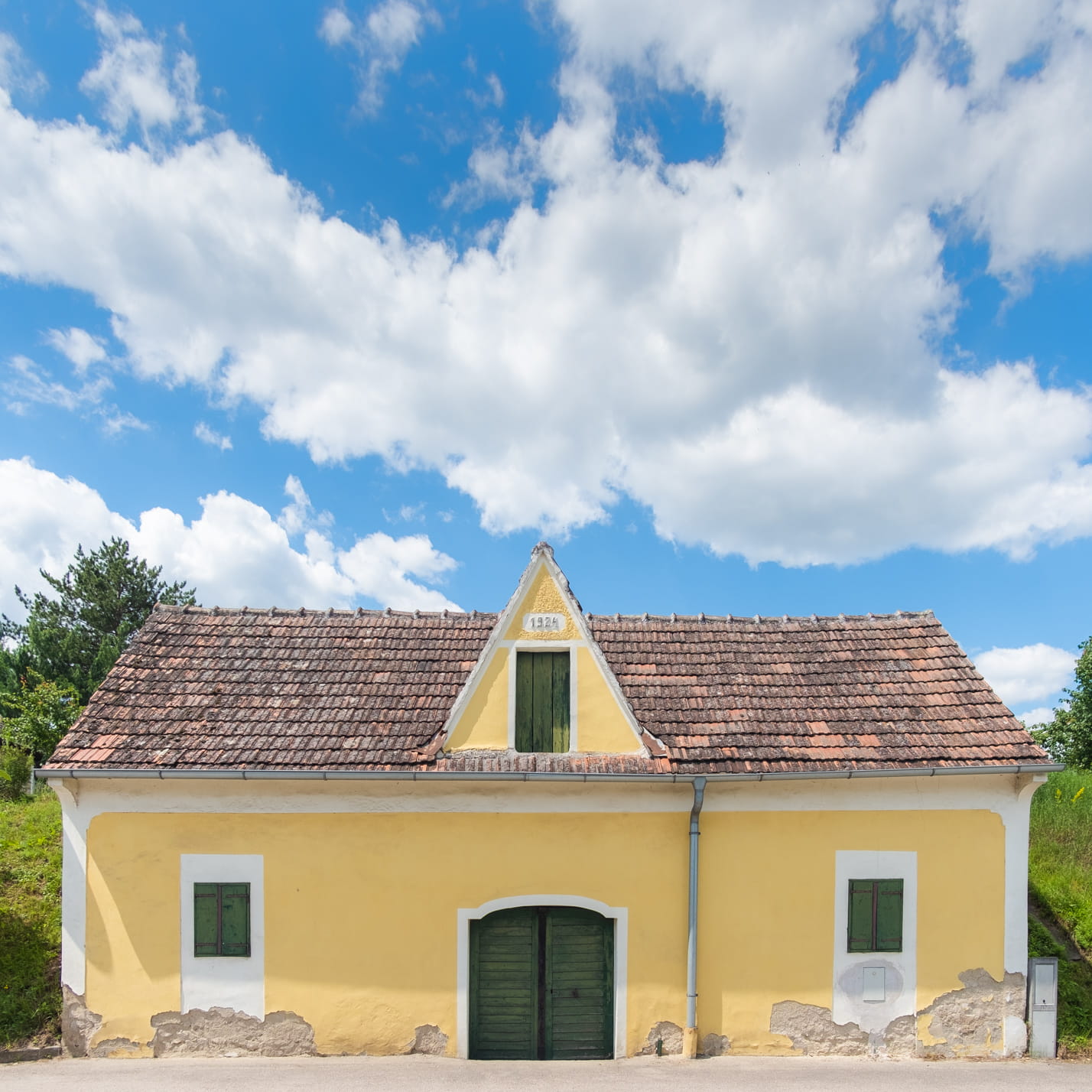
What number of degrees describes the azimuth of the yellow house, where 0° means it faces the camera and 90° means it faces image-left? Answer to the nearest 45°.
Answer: approximately 0°
